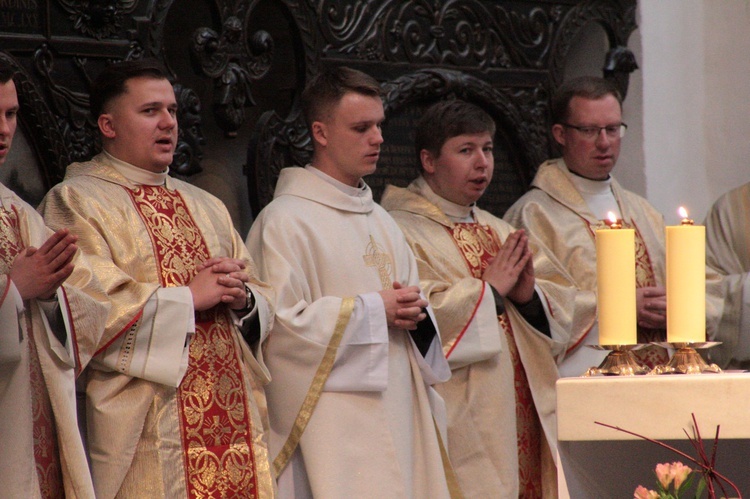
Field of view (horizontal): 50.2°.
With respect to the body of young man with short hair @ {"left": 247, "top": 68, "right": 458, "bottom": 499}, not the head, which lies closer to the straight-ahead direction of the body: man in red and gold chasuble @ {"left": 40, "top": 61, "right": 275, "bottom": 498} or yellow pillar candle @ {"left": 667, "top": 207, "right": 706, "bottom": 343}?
the yellow pillar candle

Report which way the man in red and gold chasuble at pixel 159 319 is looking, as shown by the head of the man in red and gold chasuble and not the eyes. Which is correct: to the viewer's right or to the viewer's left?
to the viewer's right

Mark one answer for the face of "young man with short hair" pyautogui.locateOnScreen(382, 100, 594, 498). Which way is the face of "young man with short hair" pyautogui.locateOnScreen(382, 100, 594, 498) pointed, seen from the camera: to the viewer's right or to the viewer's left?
to the viewer's right

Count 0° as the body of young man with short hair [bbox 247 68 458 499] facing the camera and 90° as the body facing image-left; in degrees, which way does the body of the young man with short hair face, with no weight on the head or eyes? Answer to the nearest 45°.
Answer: approximately 315°

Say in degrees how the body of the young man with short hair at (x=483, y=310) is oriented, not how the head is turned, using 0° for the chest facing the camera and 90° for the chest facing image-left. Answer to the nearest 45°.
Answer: approximately 315°

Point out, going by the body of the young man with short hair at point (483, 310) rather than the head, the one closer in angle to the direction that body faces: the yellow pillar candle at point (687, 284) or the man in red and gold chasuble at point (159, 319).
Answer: the yellow pillar candle

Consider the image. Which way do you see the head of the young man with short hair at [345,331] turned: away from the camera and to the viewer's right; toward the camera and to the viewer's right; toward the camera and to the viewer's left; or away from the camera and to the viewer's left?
toward the camera and to the viewer's right

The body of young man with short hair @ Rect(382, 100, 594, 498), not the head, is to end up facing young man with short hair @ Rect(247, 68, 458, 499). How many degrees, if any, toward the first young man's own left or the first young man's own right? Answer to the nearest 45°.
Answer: approximately 90° to the first young man's own right
